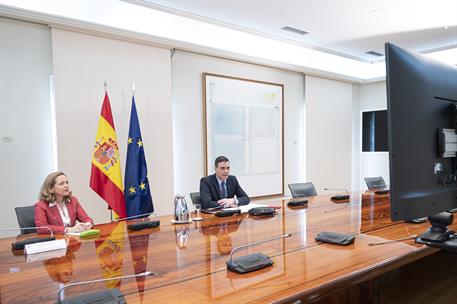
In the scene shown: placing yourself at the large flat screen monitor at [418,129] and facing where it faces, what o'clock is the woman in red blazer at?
The woman in red blazer is roughly at 11 o'clock from the large flat screen monitor.

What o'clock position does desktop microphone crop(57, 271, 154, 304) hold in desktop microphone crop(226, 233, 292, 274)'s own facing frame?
desktop microphone crop(57, 271, 154, 304) is roughly at 5 o'clock from desktop microphone crop(226, 233, 292, 274).

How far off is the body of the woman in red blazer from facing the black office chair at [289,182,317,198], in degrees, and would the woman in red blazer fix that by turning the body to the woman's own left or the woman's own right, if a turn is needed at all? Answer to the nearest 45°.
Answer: approximately 45° to the woman's own left

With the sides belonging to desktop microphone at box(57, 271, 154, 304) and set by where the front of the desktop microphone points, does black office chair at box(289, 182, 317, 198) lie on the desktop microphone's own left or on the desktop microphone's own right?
on the desktop microphone's own left

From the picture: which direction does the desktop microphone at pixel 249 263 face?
to the viewer's right

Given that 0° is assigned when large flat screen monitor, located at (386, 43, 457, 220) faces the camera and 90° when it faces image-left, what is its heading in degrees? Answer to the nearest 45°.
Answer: approximately 135°

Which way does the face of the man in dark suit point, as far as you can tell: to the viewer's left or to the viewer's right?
to the viewer's right

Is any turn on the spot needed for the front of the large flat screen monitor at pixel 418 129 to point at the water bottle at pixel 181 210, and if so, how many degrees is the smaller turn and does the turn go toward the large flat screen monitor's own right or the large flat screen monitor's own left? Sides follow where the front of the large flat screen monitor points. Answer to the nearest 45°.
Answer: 0° — it already faces it

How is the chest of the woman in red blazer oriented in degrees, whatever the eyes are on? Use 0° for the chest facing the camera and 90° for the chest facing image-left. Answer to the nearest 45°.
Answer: approximately 315°

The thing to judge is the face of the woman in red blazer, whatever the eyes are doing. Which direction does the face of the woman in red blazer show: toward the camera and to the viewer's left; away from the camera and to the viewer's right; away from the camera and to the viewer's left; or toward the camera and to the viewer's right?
toward the camera and to the viewer's right

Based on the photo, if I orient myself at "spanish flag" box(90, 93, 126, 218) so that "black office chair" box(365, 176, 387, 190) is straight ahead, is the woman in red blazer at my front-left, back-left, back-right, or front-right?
back-right
